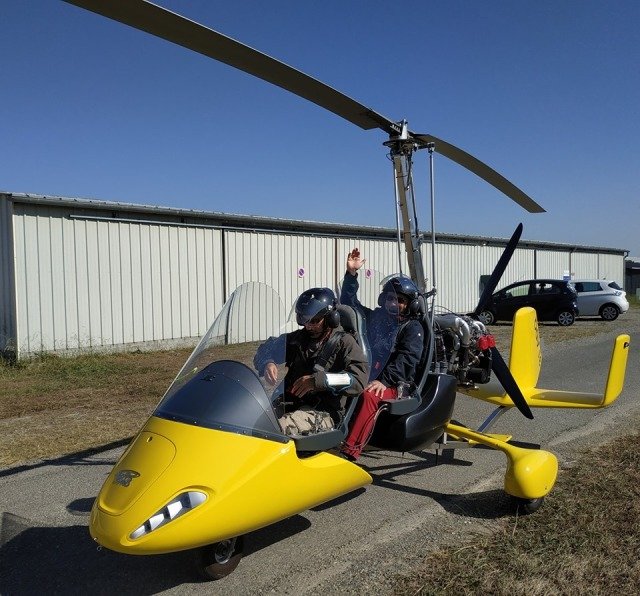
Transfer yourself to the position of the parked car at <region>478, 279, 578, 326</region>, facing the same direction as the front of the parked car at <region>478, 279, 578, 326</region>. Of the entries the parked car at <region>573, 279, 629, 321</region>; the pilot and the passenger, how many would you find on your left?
2

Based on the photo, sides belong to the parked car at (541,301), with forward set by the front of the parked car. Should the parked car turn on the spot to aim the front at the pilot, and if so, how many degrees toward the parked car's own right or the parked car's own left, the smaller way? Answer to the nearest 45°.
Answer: approximately 90° to the parked car's own left

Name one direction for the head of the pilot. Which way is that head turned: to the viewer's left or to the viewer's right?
to the viewer's left

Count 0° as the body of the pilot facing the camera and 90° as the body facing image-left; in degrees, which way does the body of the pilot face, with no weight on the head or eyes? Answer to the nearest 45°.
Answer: approximately 45°

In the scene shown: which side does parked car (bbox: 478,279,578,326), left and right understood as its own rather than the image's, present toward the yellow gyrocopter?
left

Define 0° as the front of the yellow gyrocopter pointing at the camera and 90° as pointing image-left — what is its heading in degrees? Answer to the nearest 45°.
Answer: approximately 45°

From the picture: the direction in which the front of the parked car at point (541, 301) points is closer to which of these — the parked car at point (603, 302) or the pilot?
the pilot

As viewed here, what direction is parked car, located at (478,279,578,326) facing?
to the viewer's left

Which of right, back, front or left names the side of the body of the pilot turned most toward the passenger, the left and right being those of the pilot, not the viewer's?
back

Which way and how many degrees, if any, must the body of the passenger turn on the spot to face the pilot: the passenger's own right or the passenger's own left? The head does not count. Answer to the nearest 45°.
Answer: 0° — they already face them

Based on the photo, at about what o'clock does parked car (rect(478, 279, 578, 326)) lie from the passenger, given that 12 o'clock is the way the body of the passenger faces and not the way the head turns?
The parked car is roughly at 5 o'clock from the passenger.

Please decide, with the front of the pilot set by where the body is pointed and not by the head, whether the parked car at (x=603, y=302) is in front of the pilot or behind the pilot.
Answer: behind
